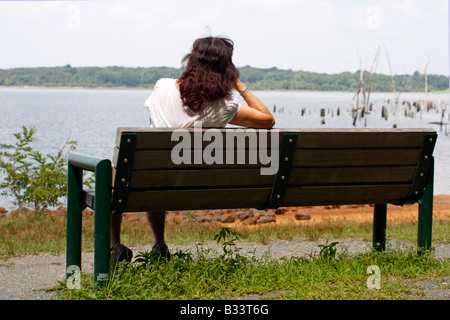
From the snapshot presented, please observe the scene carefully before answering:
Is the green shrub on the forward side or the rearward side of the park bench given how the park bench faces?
on the forward side

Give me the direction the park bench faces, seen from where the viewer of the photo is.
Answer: facing away from the viewer and to the left of the viewer

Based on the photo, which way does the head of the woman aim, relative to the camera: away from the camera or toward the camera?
away from the camera
